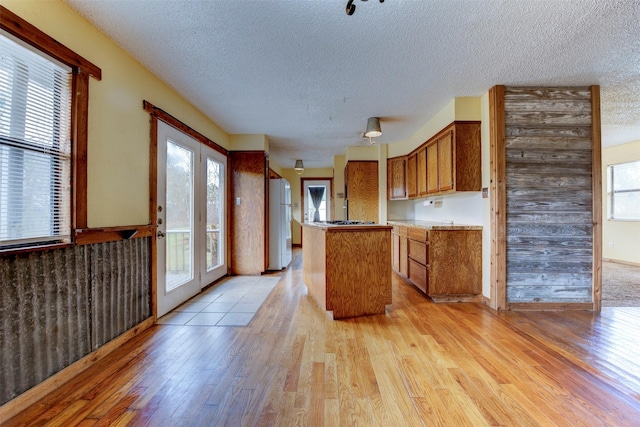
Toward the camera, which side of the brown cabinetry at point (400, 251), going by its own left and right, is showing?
left

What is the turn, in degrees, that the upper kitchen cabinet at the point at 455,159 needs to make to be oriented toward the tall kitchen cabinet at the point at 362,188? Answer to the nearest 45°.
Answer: approximately 45° to its right

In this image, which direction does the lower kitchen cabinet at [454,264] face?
to the viewer's left

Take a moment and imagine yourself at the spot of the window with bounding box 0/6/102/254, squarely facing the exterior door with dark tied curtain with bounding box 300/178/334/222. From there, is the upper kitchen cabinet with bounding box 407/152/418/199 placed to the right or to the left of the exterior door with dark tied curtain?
right

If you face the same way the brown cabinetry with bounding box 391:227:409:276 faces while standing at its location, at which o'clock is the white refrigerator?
The white refrigerator is roughly at 12 o'clock from the brown cabinetry.
